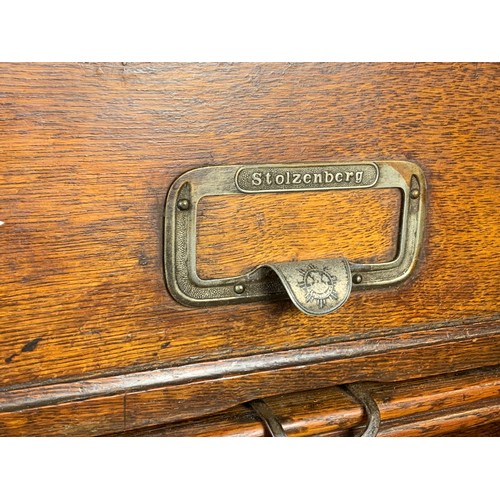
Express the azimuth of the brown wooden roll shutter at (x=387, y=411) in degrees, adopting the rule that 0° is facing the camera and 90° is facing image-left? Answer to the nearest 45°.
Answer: approximately 315°

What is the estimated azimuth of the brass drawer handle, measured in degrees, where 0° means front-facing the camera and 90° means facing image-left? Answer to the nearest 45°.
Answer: approximately 315°
